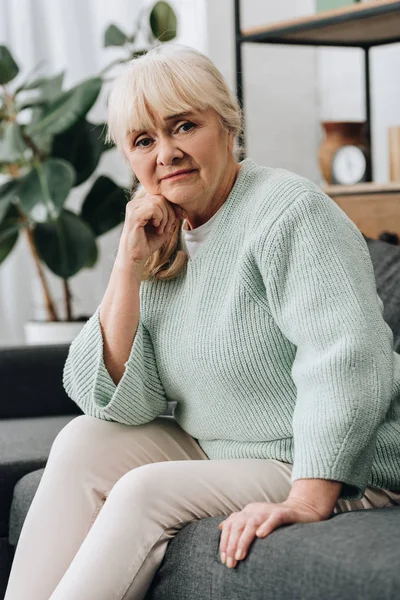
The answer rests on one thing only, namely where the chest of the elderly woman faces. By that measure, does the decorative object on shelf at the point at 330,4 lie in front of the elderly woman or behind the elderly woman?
behind

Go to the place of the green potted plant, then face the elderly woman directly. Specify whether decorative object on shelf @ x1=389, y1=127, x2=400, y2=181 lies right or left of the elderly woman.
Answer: left

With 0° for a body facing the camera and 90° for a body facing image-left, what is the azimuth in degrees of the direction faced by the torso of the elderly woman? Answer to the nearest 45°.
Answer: approximately 45°

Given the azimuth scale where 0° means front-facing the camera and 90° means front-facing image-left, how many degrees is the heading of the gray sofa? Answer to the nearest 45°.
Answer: approximately 45°

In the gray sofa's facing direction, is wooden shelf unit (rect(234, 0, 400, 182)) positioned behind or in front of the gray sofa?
behind
